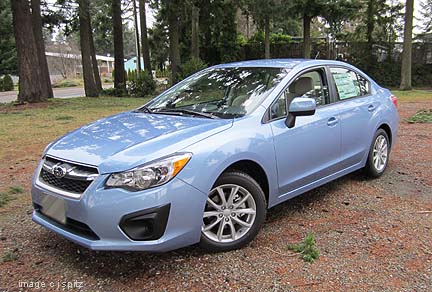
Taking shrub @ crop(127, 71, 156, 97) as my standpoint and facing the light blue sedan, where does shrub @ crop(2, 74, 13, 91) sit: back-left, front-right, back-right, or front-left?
back-right

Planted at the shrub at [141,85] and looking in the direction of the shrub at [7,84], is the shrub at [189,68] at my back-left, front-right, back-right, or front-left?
back-right

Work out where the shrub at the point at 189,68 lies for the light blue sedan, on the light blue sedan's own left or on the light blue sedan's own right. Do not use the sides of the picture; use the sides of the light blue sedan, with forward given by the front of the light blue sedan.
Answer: on the light blue sedan's own right

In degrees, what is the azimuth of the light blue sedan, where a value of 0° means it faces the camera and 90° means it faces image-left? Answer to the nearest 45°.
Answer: approximately 45°

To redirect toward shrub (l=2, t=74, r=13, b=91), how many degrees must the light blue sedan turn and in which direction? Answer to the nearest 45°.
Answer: approximately 90° to its right

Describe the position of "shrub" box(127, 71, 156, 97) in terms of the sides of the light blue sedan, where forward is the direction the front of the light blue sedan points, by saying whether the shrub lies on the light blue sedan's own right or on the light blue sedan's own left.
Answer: on the light blue sedan's own right
